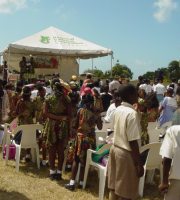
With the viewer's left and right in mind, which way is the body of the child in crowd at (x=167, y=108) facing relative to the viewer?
facing away from the viewer and to the left of the viewer

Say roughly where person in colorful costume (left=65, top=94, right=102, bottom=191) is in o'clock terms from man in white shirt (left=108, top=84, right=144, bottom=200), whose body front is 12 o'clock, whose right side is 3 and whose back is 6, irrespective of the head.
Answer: The person in colorful costume is roughly at 10 o'clock from the man in white shirt.

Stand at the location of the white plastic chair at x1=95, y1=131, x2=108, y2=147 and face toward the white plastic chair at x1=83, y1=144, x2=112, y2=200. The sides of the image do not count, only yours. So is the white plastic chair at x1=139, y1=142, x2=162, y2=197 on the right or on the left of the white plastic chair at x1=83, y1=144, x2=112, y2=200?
left

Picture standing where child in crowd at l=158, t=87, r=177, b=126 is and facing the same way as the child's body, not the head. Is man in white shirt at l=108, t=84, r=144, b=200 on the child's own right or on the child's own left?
on the child's own left

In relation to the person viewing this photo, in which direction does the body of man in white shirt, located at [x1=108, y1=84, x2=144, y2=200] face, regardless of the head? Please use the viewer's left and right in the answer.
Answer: facing away from the viewer and to the right of the viewer

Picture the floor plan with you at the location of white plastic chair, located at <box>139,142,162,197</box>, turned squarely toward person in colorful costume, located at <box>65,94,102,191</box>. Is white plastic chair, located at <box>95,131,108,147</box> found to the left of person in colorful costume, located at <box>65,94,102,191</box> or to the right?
right

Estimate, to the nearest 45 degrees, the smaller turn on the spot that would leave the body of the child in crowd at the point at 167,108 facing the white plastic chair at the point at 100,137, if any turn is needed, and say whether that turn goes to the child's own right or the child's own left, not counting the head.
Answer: approximately 90° to the child's own left

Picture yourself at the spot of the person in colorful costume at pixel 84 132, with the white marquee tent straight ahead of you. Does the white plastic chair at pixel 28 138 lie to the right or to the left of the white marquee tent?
left
